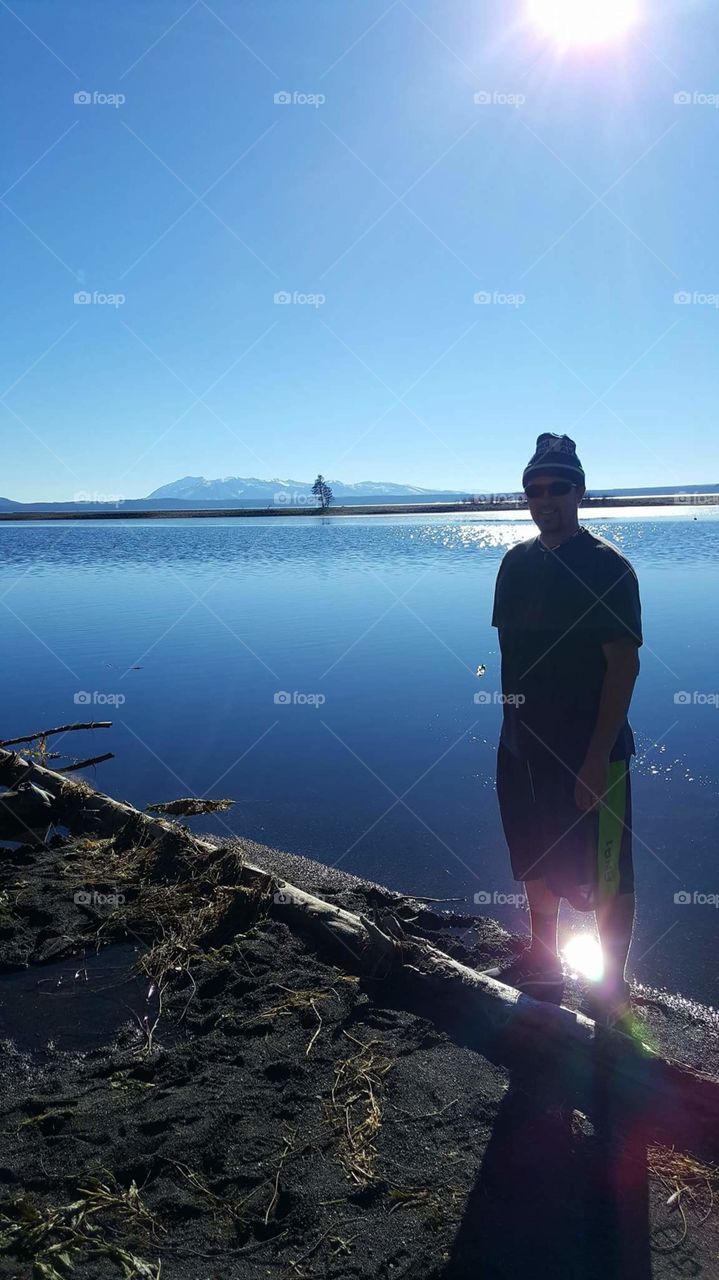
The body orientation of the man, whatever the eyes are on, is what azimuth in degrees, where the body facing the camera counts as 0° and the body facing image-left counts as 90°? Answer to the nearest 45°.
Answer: approximately 45°
